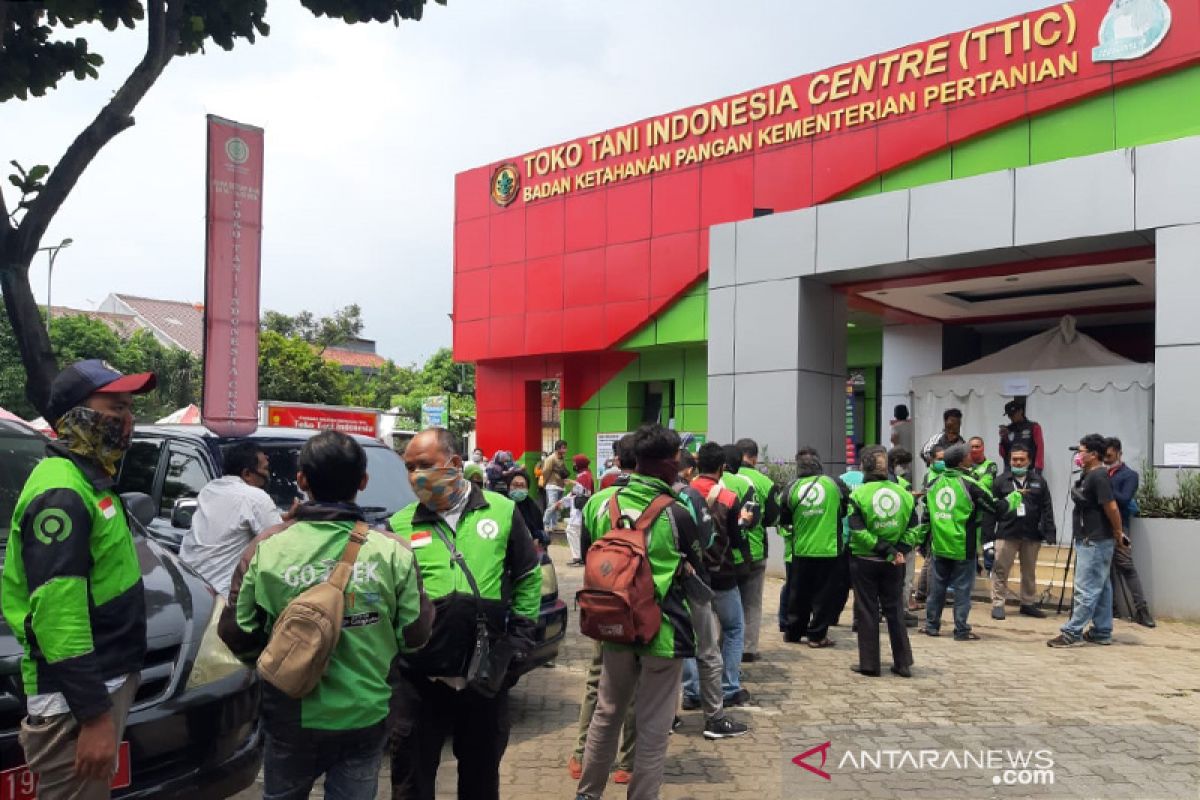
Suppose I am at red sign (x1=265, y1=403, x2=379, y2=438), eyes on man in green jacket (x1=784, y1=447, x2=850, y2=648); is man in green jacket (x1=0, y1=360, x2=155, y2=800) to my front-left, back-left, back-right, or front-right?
front-right

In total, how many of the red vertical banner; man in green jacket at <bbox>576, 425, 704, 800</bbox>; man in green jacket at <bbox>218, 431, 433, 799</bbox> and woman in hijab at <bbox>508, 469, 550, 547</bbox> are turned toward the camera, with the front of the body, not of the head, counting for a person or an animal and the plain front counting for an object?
2

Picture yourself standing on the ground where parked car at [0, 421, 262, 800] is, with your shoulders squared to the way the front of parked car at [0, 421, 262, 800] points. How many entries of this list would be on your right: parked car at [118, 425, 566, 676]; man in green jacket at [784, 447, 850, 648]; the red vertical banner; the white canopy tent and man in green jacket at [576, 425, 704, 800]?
0

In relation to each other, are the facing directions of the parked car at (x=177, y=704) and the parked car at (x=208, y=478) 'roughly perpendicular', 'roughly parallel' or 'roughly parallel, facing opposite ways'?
roughly parallel

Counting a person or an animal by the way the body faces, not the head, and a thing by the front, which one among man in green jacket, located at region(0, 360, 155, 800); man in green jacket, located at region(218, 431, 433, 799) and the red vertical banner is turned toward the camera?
the red vertical banner

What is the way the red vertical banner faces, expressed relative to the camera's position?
facing the viewer

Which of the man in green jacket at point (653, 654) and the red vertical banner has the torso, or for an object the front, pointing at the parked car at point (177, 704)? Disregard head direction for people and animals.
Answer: the red vertical banner

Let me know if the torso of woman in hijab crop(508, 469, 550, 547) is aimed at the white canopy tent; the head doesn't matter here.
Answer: no

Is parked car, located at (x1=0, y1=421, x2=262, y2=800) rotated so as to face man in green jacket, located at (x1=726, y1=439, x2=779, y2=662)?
no

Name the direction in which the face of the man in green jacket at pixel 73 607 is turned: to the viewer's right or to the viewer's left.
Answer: to the viewer's right

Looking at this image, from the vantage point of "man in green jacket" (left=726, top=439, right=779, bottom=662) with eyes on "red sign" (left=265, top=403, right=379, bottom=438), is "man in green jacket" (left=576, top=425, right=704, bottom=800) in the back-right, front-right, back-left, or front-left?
back-left

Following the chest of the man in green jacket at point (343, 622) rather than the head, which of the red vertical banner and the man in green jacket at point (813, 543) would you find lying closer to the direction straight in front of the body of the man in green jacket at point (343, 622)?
the red vertical banner

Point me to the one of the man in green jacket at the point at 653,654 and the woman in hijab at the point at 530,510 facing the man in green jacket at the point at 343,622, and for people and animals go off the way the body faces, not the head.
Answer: the woman in hijab

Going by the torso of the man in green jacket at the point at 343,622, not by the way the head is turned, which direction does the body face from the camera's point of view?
away from the camera

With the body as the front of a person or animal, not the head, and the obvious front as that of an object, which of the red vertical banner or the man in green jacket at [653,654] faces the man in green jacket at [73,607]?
the red vertical banner

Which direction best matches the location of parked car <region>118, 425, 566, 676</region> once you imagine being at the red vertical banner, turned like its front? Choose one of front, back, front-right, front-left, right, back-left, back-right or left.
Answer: front

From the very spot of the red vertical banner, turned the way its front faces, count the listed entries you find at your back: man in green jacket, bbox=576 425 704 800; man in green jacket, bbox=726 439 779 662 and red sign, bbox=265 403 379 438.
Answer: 1

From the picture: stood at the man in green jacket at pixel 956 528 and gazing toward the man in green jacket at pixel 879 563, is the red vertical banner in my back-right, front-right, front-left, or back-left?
front-right

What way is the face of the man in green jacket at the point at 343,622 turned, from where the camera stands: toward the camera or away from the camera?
away from the camera

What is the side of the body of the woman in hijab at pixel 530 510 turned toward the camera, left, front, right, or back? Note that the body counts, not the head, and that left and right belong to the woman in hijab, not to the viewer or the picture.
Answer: front

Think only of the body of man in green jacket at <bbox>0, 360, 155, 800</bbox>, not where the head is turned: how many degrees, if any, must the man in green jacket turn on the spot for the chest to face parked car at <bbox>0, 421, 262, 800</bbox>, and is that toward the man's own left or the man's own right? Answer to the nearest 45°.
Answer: approximately 90° to the man's own left
